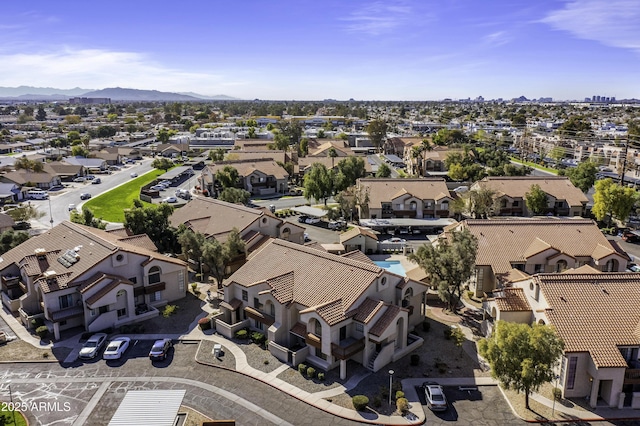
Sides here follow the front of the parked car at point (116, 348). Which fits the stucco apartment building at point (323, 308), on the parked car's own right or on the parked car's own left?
on the parked car's own right

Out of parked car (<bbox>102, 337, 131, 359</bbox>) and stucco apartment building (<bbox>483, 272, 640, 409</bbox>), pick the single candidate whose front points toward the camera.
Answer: the stucco apartment building

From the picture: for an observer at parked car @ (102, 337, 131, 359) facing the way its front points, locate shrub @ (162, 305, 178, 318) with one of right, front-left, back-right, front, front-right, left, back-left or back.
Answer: front

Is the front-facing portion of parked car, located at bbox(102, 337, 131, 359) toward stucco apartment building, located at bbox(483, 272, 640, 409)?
no

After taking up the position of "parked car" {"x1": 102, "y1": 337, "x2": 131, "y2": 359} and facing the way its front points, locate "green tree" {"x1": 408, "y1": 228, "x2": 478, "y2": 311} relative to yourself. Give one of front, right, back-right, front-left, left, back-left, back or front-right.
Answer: front-right

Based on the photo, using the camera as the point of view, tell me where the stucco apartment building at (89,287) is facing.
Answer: facing the viewer and to the right of the viewer

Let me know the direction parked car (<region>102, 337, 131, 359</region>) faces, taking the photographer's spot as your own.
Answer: facing away from the viewer and to the right of the viewer

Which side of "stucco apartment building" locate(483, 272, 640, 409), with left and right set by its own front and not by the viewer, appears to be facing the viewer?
front

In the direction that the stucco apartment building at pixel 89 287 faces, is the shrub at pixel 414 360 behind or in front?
in front

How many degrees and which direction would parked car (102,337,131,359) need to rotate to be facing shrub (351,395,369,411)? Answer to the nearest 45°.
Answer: approximately 90° to its right

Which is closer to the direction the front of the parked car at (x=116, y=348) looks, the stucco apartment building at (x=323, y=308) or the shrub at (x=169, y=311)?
the shrub

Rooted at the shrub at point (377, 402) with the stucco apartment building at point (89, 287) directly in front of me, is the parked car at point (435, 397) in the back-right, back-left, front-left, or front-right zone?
back-right

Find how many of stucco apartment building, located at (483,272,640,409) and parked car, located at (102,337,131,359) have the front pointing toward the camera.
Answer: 1

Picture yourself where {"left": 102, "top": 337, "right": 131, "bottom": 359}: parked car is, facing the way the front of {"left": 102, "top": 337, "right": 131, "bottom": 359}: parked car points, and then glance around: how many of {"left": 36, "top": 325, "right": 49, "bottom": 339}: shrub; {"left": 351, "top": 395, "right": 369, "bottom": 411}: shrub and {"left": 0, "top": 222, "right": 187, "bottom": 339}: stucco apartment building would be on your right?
1

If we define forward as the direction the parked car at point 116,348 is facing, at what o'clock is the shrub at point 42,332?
The shrub is roughly at 9 o'clock from the parked car.
